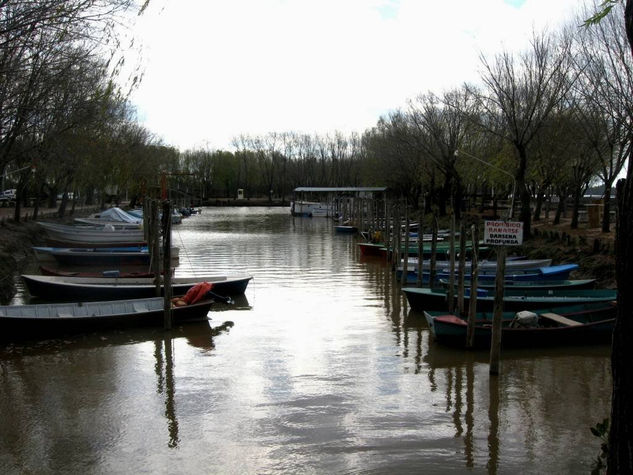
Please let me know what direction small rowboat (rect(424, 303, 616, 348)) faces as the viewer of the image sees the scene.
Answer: facing to the left of the viewer

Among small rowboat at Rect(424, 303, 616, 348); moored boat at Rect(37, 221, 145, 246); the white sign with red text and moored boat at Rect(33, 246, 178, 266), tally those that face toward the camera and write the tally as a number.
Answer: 1

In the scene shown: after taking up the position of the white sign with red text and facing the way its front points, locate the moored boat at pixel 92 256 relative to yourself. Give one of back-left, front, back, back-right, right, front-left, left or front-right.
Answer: back-right

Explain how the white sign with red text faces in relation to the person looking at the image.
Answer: facing the viewer

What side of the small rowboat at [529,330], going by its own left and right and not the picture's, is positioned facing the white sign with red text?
left

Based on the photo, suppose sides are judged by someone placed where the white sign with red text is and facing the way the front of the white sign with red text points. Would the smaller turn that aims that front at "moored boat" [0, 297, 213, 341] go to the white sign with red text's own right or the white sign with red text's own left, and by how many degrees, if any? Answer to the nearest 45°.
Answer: approximately 90° to the white sign with red text's own right

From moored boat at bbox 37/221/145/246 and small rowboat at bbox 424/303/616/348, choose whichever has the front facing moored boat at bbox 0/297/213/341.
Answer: the small rowboat

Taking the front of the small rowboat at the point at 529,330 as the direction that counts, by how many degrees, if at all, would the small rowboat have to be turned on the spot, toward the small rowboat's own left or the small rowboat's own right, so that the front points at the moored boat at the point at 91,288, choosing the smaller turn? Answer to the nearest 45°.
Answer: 0° — it already faces it

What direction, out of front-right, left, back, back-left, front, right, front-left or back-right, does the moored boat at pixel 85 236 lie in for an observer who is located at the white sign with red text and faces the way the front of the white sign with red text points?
back-right

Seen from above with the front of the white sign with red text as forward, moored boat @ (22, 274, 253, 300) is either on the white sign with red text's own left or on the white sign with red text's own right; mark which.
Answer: on the white sign with red text's own right

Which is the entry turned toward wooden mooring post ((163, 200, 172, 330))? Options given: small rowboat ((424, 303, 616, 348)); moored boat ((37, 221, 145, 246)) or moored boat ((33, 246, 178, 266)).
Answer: the small rowboat

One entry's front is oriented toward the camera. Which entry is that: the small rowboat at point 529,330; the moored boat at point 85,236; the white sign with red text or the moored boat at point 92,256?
the white sign with red text
